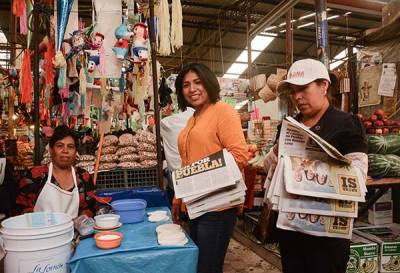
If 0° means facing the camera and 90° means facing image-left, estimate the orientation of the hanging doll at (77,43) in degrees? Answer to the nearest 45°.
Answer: approximately 0°

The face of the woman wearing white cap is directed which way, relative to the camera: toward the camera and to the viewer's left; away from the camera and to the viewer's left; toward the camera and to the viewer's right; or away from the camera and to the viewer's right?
toward the camera and to the viewer's left

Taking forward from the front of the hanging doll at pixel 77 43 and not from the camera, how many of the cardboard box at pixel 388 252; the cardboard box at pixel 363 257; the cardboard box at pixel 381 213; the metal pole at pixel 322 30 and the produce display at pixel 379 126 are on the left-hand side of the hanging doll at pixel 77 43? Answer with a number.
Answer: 5

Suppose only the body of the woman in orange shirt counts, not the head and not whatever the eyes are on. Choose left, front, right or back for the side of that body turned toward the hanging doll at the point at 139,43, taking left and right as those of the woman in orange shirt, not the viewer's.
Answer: right

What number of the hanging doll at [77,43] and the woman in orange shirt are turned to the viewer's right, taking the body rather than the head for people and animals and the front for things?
0

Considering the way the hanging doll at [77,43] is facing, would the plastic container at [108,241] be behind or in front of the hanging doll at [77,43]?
in front

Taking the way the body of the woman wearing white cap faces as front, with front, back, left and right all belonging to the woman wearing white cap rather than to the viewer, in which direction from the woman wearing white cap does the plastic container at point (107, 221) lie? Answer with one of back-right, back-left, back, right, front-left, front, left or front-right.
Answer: front-right

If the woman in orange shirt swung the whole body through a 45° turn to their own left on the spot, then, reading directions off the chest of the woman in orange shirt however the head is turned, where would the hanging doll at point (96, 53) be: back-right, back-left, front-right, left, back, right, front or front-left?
back-right

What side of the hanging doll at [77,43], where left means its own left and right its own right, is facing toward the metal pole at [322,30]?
left

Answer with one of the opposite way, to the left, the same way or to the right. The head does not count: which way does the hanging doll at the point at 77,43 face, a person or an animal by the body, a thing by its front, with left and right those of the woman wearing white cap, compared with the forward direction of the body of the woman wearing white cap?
to the left
